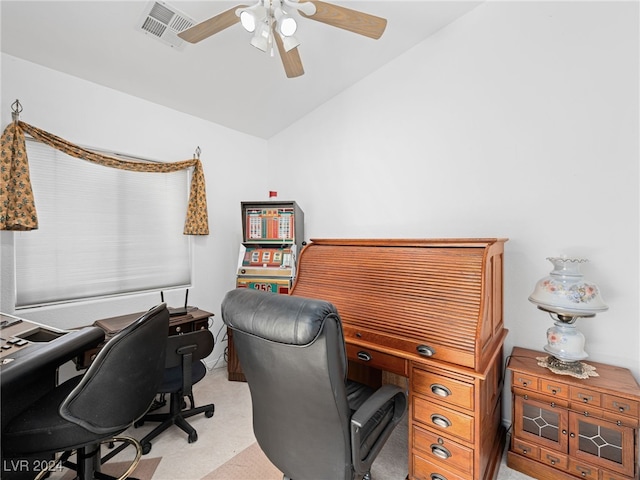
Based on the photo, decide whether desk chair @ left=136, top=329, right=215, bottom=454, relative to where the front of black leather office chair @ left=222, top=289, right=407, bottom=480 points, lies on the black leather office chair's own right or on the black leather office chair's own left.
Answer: on the black leather office chair's own left

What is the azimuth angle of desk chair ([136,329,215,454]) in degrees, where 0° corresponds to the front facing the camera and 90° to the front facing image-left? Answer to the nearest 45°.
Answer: approximately 135°

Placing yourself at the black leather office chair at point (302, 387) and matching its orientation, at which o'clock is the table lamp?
The table lamp is roughly at 1 o'clock from the black leather office chair.

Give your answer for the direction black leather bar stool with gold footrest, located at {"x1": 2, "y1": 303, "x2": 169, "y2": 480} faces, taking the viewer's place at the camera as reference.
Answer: facing away from the viewer and to the left of the viewer
